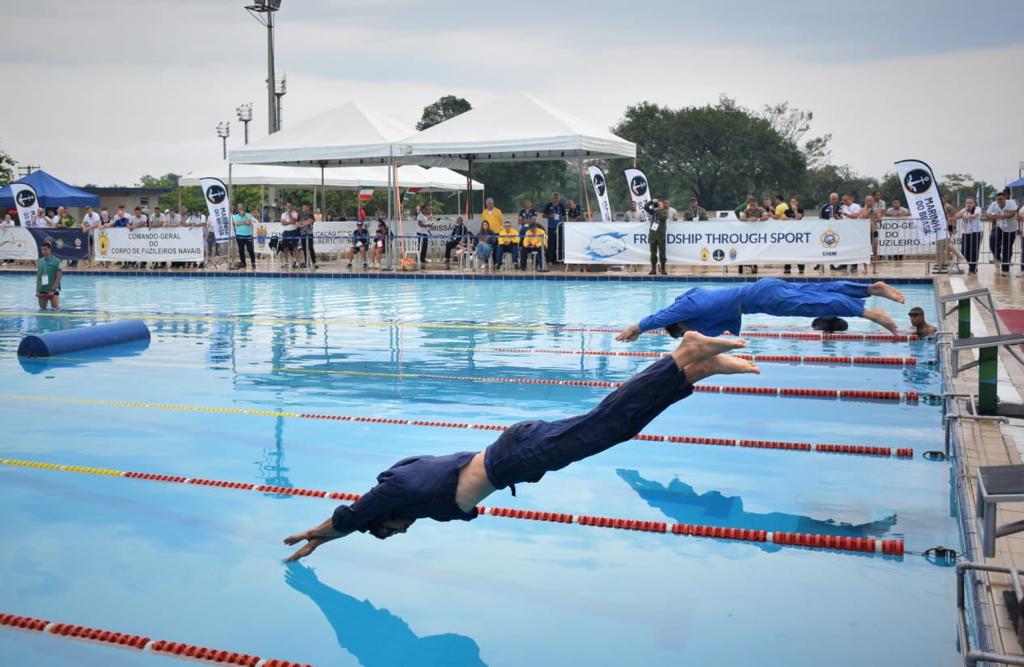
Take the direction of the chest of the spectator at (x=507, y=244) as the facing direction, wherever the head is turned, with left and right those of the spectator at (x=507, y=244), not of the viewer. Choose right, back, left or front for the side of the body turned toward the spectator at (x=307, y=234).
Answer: right

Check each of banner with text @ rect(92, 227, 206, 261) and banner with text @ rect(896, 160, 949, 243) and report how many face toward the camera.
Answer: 2

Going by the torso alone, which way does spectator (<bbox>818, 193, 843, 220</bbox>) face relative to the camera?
toward the camera

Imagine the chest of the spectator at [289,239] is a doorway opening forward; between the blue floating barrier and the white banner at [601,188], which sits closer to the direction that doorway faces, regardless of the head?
the blue floating barrier

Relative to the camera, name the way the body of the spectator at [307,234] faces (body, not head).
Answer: toward the camera

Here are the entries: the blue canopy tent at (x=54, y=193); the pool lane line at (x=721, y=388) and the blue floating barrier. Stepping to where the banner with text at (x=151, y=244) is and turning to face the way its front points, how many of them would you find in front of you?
2

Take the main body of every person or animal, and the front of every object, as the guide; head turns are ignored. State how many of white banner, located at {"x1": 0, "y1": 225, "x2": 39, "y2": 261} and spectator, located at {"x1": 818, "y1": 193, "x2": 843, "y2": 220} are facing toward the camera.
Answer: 2

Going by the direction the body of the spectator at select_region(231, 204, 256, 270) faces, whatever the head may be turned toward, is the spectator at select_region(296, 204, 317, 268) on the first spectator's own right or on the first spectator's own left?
on the first spectator's own left

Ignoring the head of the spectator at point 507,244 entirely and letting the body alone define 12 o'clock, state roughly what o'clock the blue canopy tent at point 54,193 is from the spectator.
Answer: The blue canopy tent is roughly at 4 o'clock from the spectator.

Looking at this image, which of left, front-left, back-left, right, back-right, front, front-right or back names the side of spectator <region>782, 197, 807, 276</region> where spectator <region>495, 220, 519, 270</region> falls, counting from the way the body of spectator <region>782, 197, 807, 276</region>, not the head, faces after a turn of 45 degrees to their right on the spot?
front-right

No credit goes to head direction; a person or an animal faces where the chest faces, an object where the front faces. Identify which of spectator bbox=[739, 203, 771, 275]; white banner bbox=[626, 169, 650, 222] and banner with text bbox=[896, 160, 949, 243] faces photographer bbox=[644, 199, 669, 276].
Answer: the white banner

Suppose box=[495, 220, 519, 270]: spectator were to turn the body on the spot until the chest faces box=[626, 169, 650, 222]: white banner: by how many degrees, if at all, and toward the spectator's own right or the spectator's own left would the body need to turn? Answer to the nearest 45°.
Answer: approximately 90° to the spectator's own left

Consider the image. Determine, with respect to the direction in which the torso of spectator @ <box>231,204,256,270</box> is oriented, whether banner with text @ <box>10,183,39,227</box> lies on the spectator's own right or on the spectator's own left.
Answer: on the spectator's own right

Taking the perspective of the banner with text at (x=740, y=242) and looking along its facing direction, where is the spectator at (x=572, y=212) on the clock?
The spectator is roughly at 4 o'clock from the banner with text.

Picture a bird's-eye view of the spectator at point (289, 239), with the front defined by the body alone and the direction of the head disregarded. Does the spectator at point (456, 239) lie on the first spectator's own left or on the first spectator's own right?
on the first spectator's own left

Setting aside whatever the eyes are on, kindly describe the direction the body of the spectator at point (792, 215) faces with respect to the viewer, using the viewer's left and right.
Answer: facing the viewer

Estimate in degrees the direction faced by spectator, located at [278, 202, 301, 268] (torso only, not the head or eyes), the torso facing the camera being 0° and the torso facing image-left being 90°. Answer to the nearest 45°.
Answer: approximately 0°

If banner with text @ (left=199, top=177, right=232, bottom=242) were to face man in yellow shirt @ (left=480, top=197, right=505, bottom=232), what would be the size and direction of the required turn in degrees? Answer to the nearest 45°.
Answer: approximately 45° to its left
